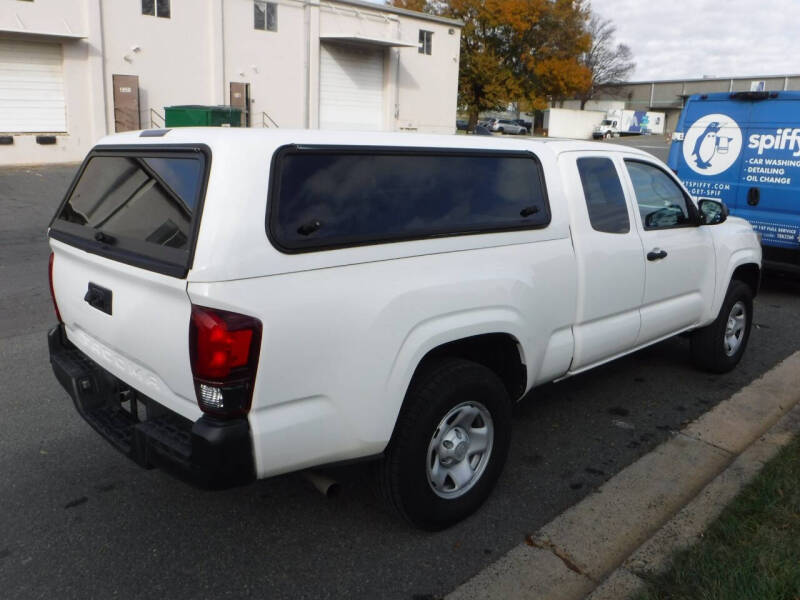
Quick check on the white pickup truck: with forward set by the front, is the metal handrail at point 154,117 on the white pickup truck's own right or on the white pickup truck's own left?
on the white pickup truck's own left

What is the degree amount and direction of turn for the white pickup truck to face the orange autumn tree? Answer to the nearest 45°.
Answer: approximately 45° to its left

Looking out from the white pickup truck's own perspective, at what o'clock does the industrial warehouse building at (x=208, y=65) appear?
The industrial warehouse building is roughly at 10 o'clock from the white pickup truck.

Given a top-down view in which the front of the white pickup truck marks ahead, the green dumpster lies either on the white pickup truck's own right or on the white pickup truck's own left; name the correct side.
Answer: on the white pickup truck's own left

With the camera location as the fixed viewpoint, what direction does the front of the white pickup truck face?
facing away from the viewer and to the right of the viewer
